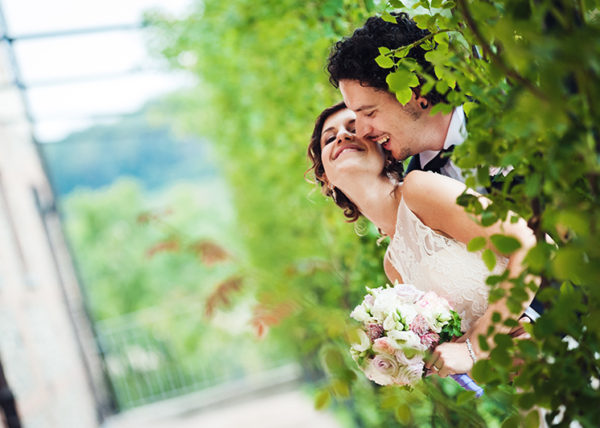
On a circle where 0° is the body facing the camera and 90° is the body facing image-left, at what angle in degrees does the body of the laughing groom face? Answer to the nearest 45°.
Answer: approximately 45°

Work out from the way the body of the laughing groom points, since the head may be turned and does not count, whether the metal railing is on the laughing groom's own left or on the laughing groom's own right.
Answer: on the laughing groom's own right

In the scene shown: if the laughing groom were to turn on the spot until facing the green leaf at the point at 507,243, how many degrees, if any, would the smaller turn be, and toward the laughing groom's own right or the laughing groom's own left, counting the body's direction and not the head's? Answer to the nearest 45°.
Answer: approximately 45° to the laughing groom's own left

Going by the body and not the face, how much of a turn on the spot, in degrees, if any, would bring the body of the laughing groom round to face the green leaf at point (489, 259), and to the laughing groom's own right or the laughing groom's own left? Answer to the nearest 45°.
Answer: approximately 45° to the laughing groom's own left

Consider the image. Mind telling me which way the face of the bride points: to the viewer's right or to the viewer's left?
to the viewer's left
